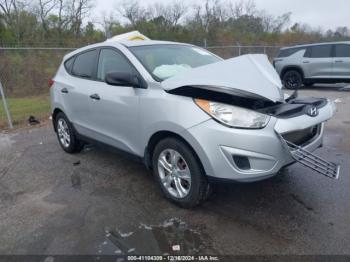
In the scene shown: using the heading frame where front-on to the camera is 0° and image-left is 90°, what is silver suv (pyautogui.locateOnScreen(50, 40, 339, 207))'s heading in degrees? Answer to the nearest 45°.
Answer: approximately 315°

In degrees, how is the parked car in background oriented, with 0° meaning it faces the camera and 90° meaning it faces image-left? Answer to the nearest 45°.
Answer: approximately 270°

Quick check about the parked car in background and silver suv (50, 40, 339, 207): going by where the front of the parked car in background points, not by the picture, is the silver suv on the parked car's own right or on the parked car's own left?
on the parked car's own right

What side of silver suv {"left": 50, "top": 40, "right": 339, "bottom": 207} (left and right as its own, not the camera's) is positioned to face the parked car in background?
left

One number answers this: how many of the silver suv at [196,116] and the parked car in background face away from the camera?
0
